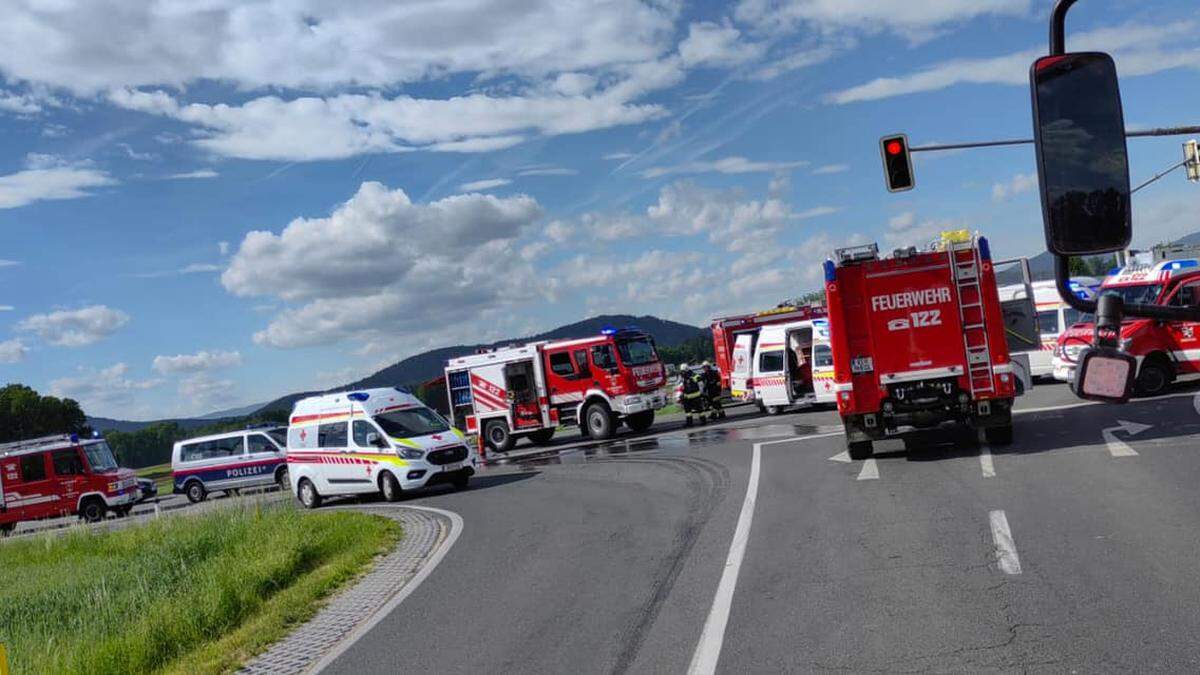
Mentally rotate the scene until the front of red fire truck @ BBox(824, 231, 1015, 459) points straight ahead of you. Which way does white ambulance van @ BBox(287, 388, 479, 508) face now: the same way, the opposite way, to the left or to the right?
to the right

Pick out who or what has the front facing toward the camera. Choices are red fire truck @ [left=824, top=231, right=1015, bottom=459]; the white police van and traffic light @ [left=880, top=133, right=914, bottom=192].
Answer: the traffic light

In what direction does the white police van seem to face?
to the viewer's right

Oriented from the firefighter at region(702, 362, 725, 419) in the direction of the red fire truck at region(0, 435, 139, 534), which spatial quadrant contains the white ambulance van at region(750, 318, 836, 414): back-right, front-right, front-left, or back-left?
back-left

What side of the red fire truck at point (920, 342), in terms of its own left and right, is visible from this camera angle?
back

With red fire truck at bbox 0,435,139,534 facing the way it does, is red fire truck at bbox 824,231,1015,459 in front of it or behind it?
in front

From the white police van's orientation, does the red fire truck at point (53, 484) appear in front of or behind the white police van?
behind

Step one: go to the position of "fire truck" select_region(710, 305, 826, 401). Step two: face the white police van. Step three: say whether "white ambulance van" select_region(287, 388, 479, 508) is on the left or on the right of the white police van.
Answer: left

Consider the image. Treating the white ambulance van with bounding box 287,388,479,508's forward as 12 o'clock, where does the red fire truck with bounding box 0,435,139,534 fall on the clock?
The red fire truck is roughly at 6 o'clock from the white ambulance van.

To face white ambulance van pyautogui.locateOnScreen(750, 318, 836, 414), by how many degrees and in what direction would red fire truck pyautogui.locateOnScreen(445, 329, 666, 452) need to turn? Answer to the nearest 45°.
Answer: approximately 45° to its left

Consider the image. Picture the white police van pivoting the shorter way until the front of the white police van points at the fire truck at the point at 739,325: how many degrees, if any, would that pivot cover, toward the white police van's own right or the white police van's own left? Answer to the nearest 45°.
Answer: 0° — it already faces it

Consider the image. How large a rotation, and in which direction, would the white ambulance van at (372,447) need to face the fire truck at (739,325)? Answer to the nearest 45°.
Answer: approximately 90° to its left
